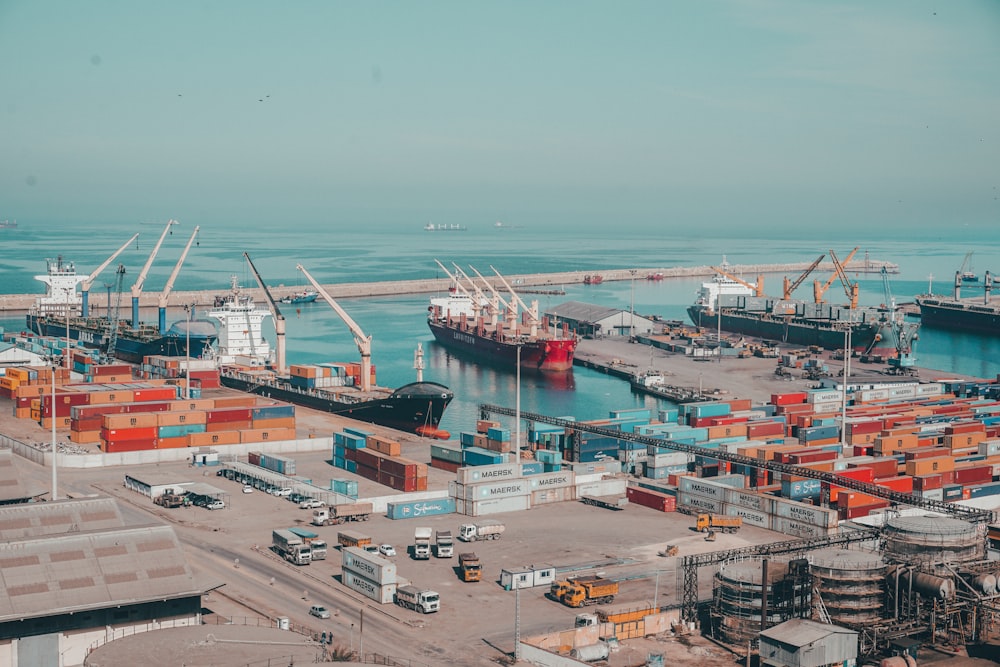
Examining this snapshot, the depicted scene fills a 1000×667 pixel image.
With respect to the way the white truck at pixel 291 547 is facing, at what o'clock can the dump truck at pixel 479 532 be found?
The dump truck is roughly at 10 o'clock from the white truck.

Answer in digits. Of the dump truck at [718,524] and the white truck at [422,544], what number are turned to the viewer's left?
1

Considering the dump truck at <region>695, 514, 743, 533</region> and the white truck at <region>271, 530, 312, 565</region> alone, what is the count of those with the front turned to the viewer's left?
1

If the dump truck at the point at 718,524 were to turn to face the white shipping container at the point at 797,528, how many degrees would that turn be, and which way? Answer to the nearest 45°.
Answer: approximately 180°

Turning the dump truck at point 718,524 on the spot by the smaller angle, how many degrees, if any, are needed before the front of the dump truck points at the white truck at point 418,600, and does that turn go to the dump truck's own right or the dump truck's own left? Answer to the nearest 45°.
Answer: approximately 45° to the dump truck's own left

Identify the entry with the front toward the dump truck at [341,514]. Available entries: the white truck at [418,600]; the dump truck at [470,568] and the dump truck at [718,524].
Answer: the dump truck at [718,524]

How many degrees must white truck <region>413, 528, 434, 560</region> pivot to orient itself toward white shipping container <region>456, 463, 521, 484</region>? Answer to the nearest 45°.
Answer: approximately 180°

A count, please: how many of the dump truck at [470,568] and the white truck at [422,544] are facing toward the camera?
2

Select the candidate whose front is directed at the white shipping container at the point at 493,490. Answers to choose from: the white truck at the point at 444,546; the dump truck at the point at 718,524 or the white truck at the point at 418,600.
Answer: the dump truck

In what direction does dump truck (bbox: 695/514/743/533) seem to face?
to the viewer's left

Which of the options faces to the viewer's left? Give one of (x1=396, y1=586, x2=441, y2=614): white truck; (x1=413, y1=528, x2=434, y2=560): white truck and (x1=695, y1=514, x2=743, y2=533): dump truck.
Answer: the dump truck

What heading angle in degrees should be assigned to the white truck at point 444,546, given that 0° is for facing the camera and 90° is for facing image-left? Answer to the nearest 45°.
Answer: approximately 0°
